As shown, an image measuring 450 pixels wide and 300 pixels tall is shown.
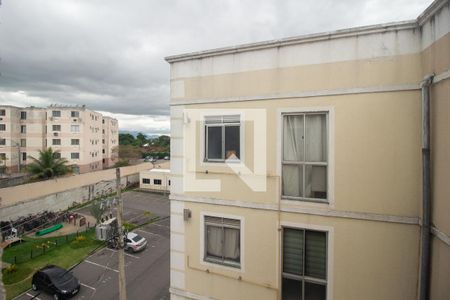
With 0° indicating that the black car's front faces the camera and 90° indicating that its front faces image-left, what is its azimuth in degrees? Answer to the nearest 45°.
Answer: approximately 315°

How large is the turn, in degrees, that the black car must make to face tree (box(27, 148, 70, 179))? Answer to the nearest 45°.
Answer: approximately 135° to its left

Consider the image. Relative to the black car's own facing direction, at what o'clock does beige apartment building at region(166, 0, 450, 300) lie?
The beige apartment building is roughly at 1 o'clock from the black car.

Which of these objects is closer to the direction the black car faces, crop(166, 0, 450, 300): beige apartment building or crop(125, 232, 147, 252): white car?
the beige apartment building

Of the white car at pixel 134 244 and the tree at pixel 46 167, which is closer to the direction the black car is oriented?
the white car
